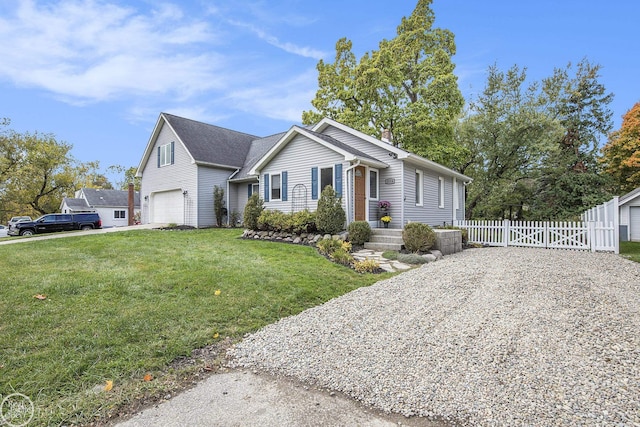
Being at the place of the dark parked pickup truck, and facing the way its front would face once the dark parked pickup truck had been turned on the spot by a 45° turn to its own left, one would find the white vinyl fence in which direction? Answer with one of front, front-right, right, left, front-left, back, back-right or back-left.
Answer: left

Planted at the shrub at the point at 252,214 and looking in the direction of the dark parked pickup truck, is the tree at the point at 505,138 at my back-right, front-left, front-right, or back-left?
back-right

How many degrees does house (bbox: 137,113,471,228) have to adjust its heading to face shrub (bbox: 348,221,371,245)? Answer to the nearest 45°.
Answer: approximately 90° to its left

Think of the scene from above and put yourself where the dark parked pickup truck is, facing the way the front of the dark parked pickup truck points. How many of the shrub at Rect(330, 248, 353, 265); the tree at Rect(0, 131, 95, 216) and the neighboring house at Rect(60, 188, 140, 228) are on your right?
2

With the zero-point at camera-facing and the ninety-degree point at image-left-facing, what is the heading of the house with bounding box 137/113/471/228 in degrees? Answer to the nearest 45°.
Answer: approximately 45°

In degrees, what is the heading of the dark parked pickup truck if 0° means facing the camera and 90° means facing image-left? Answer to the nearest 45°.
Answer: approximately 90°

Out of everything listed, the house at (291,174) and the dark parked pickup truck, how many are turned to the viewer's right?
0

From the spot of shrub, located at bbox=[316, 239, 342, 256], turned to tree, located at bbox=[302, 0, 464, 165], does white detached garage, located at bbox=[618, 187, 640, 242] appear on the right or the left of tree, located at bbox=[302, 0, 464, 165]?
right

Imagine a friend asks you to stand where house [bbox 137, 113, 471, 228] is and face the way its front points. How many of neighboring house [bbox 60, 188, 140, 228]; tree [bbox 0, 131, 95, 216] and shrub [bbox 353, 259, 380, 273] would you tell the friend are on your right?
2

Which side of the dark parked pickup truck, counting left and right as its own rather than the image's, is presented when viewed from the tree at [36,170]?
right

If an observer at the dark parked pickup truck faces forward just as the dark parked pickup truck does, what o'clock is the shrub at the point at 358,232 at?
The shrub is roughly at 8 o'clock from the dark parked pickup truck.

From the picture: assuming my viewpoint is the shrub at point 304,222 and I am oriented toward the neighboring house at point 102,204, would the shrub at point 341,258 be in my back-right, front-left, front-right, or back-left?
back-left
